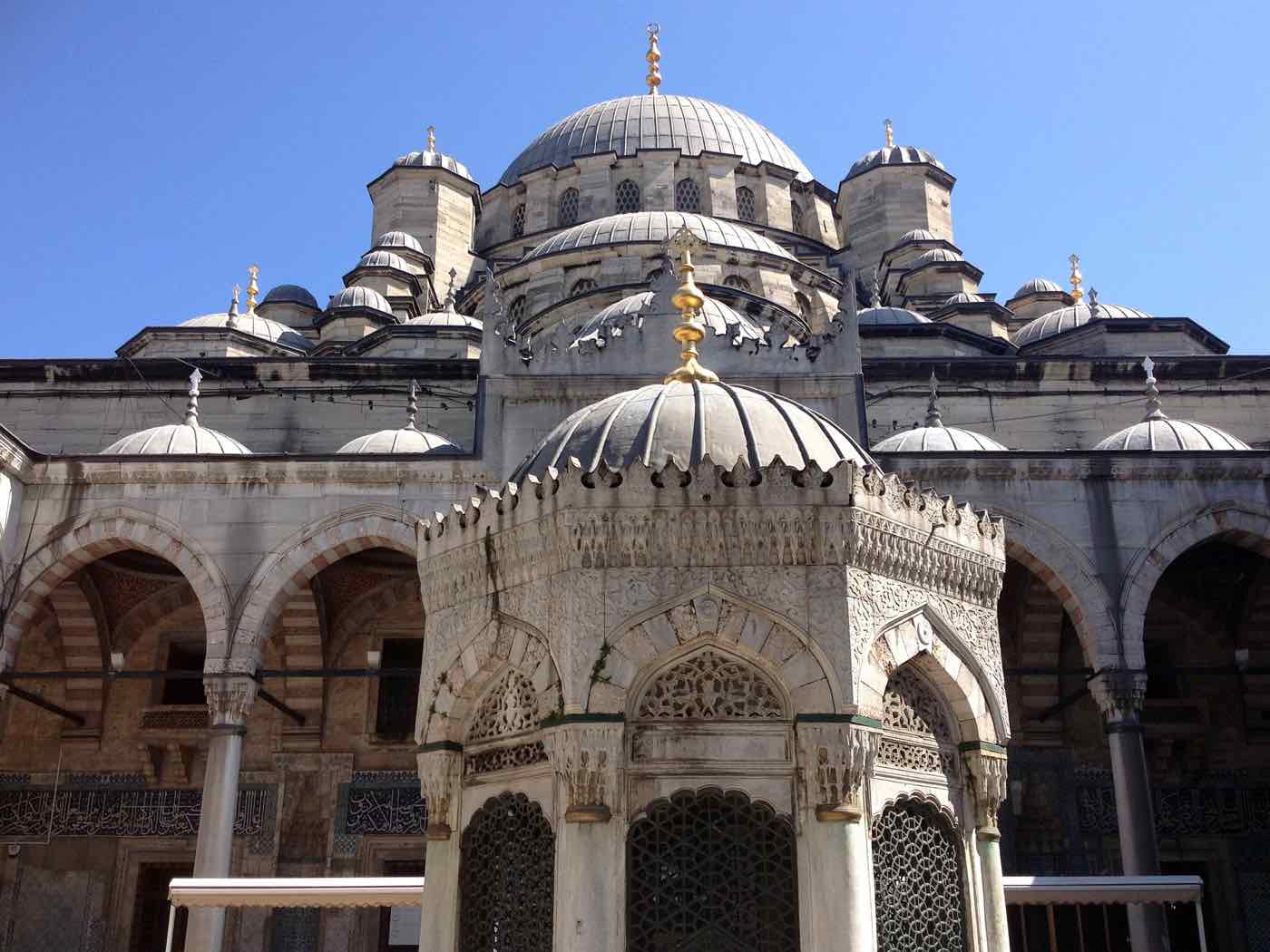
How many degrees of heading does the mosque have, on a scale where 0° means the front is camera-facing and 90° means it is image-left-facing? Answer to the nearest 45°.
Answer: approximately 0°
